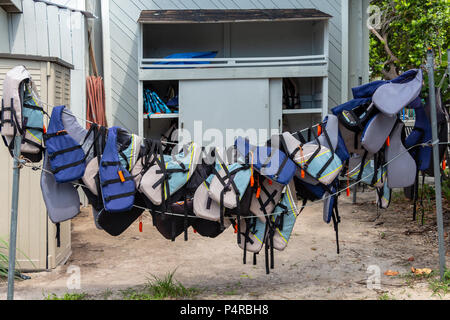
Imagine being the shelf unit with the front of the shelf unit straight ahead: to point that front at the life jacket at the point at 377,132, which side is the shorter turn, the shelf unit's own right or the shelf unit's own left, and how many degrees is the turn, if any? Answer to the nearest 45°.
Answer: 0° — it already faces it

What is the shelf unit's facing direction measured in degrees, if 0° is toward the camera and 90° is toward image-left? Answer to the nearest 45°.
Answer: approximately 0°

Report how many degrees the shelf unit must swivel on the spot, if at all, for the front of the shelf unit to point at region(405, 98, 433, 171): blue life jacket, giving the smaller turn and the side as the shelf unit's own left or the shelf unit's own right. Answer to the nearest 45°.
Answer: approximately 45° to the shelf unit's own left

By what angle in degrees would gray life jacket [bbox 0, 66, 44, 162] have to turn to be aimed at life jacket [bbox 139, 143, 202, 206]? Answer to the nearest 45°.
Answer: approximately 45° to its left

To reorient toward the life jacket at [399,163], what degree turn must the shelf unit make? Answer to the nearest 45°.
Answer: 0° — it already faces it
